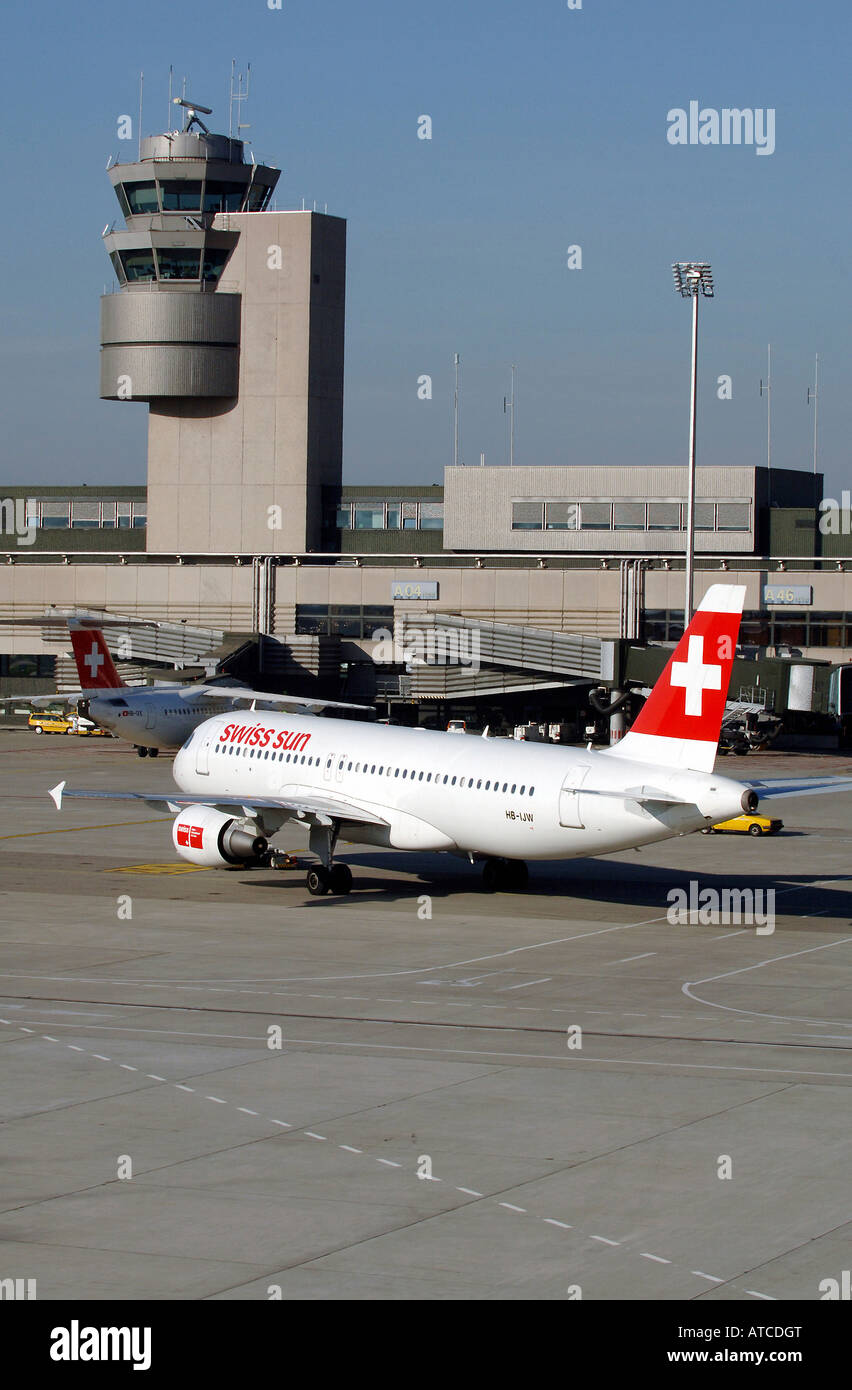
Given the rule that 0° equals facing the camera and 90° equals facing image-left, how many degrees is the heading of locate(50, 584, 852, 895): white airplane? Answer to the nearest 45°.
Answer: approximately 135°
